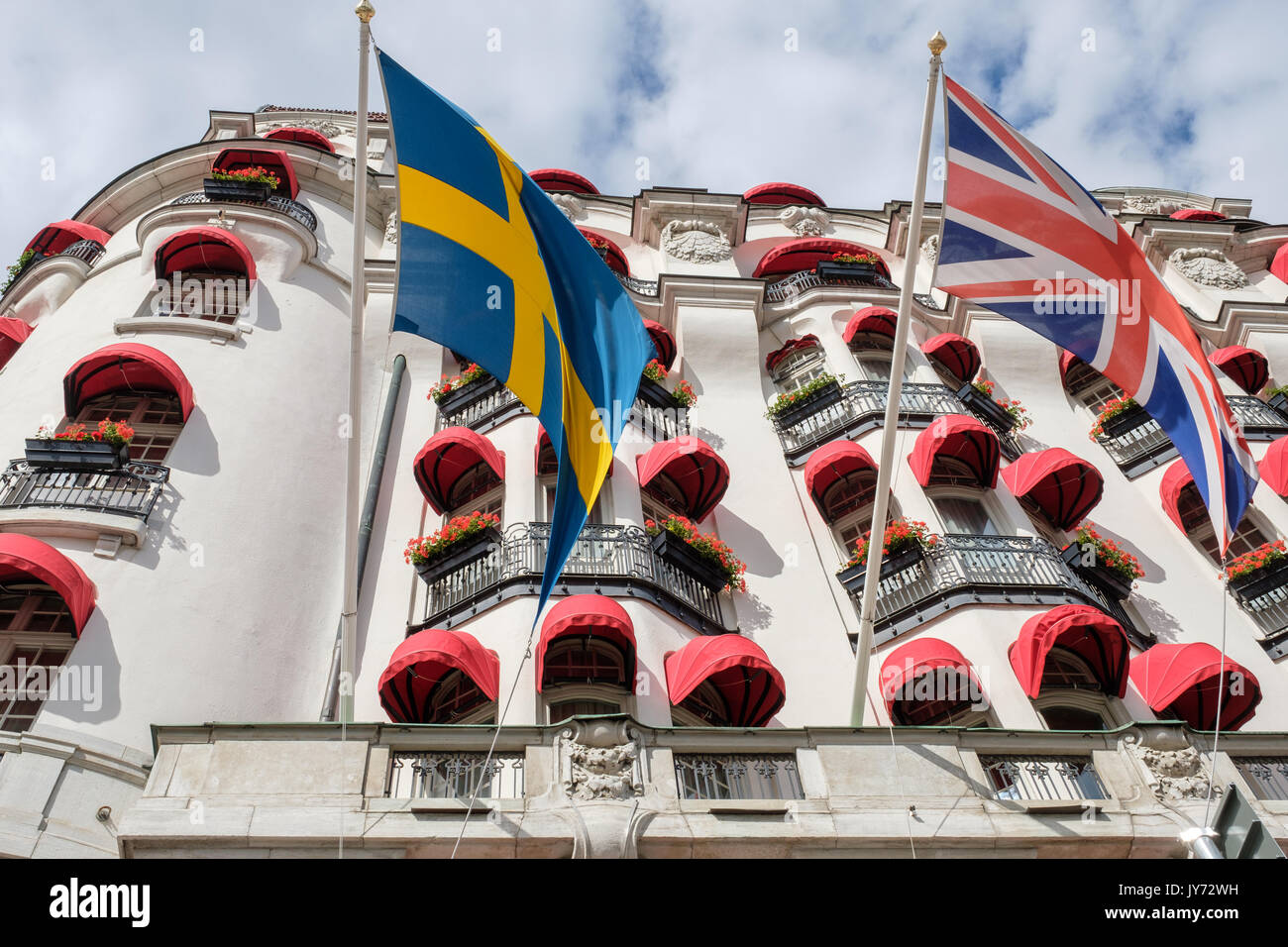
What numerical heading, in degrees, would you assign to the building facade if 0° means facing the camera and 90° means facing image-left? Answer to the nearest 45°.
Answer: approximately 0°
